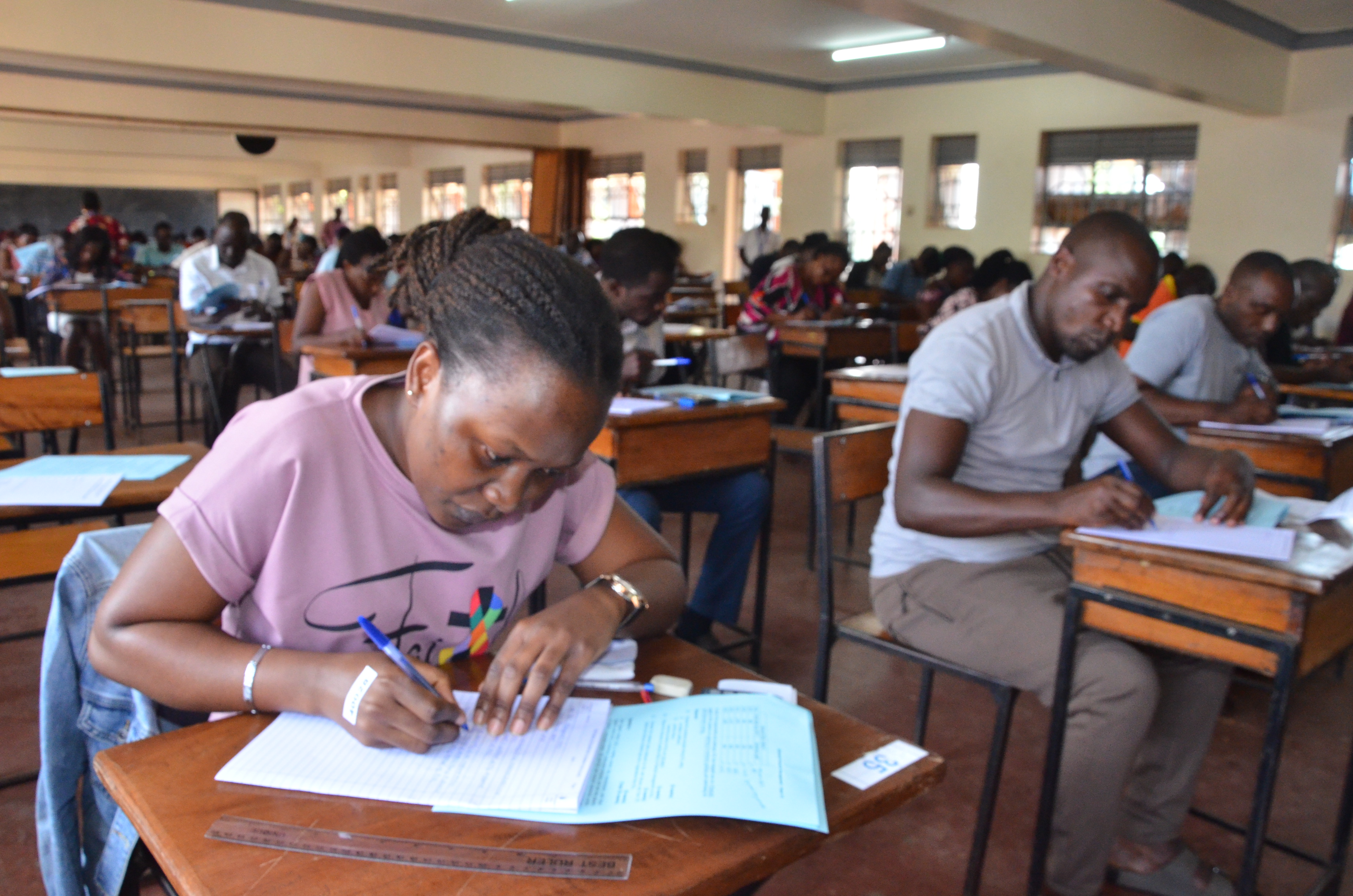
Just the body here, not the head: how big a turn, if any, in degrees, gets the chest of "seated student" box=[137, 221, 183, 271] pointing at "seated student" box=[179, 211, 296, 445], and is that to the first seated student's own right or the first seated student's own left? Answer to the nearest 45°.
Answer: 0° — they already face them

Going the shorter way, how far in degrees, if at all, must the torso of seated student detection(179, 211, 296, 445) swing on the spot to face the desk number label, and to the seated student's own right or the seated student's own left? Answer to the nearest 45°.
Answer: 0° — they already face it

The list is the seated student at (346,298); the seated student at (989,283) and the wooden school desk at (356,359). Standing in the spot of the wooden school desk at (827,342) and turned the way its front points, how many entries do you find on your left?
2

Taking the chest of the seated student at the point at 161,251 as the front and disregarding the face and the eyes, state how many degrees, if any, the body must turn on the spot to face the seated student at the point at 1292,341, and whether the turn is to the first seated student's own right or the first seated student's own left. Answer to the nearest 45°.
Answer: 0° — they already face them

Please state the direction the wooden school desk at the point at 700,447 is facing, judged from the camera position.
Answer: facing away from the viewer and to the left of the viewer

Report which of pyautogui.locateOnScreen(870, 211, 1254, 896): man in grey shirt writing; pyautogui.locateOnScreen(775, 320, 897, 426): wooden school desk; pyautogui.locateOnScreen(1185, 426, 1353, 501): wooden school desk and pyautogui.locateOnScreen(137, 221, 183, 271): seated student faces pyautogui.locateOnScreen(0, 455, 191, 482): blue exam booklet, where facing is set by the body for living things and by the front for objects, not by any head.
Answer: the seated student

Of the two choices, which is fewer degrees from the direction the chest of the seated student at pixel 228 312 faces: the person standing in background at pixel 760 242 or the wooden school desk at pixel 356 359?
the wooden school desk
